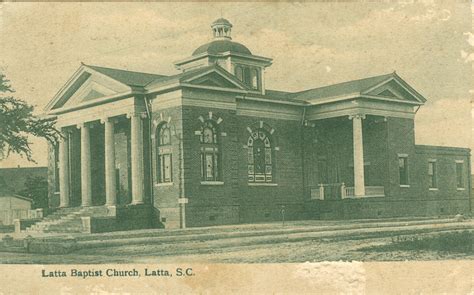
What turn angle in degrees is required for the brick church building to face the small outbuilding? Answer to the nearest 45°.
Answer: approximately 45° to its right

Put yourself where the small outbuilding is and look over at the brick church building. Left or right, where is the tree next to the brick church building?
right

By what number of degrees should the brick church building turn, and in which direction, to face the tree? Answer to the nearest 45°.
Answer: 0° — it already faces it

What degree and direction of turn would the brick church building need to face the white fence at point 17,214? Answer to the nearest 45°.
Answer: approximately 45° to its right

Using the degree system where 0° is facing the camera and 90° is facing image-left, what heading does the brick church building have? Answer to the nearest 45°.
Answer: approximately 45°
